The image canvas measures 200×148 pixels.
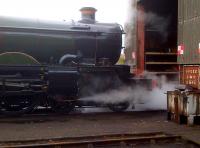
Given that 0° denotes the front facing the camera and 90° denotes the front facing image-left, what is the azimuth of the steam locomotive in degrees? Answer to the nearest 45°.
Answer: approximately 270°

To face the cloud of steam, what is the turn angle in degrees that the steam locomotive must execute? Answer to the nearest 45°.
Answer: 0° — it already faces it

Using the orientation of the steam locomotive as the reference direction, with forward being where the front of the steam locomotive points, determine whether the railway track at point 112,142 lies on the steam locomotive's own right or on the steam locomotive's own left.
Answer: on the steam locomotive's own right

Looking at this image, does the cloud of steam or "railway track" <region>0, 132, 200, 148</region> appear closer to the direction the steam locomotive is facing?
the cloud of steam
